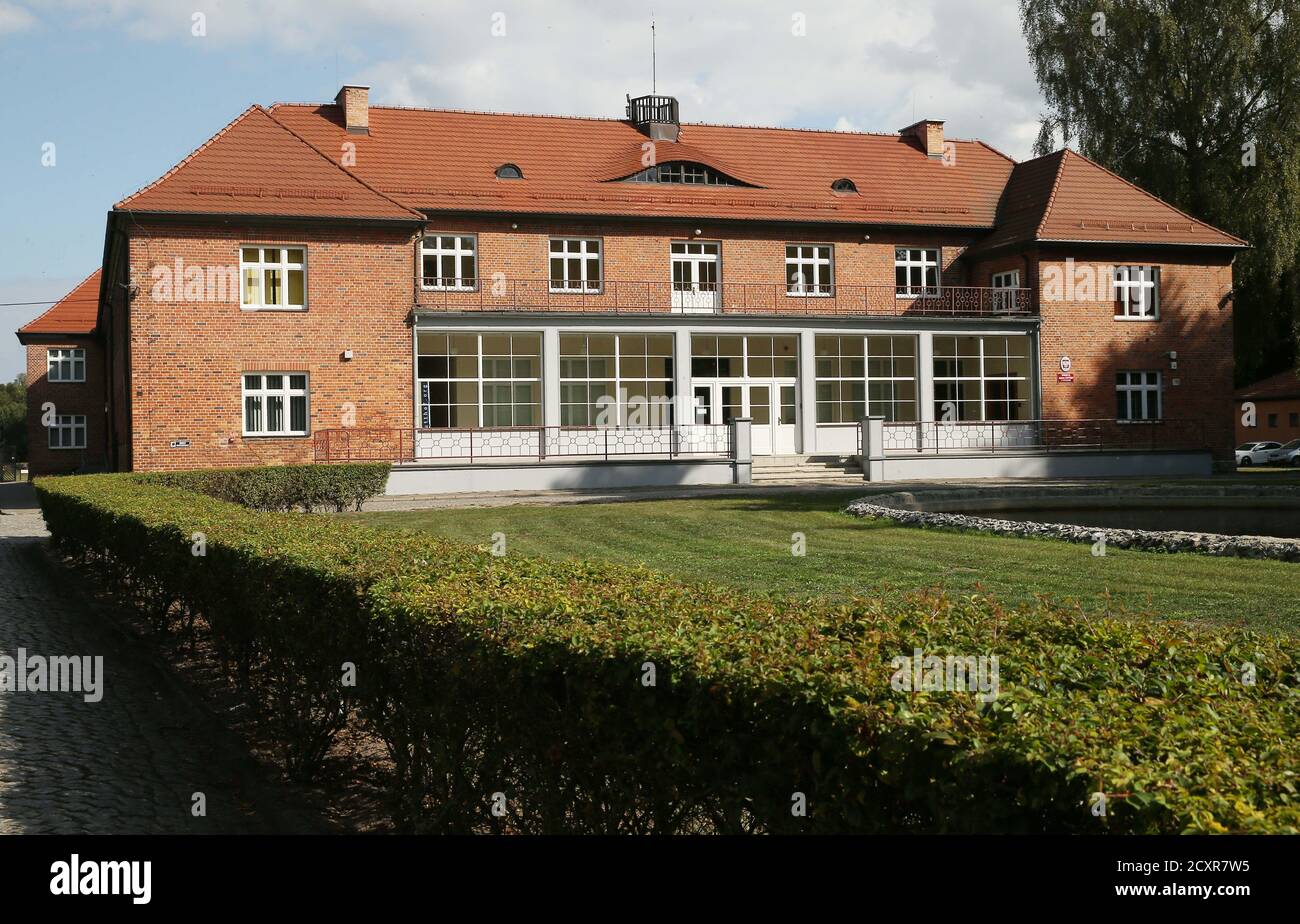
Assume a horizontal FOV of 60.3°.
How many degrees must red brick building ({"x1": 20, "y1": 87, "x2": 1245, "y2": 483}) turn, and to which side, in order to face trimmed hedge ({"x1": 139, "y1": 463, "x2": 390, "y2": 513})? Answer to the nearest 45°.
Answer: approximately 45° to its right

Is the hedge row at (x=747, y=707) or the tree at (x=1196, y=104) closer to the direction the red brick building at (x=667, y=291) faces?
the hedge row

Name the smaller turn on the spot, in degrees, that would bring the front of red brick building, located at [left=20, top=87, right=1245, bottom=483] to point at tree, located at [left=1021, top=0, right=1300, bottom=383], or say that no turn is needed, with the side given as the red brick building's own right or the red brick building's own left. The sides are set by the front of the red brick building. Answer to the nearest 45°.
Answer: approximately 90° to the red brick building's own left

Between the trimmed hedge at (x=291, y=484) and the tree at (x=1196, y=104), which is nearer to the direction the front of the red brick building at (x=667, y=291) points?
the trimmed hedge

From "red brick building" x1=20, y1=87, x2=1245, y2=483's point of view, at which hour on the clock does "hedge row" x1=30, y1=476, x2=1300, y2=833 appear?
The hedge row is roughly at 12 o'clock from the red brick building.

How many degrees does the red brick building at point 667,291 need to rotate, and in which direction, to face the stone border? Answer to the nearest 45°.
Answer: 0° — it already faces it

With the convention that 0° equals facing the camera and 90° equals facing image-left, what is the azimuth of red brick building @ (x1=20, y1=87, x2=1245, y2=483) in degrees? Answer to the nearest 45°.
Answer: approximately 0°
